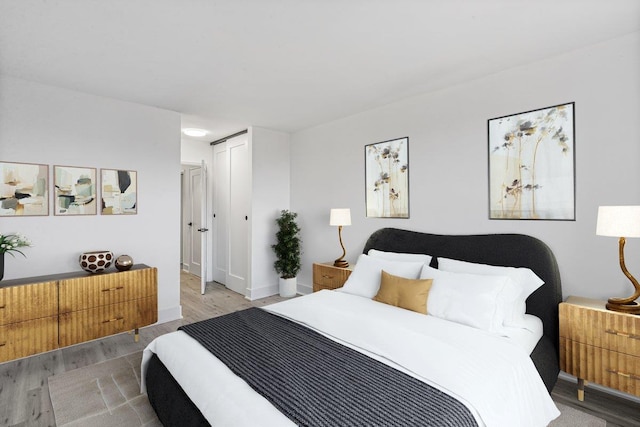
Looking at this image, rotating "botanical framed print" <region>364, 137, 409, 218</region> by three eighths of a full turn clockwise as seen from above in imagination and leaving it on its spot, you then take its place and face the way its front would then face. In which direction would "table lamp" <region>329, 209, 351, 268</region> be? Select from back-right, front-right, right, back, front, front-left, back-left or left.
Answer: left

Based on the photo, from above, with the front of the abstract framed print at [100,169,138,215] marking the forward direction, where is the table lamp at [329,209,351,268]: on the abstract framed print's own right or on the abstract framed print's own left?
on the abstract framed print's own left

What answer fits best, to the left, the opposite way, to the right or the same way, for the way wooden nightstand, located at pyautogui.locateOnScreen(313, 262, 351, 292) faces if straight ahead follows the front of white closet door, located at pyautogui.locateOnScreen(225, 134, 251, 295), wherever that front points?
the same way

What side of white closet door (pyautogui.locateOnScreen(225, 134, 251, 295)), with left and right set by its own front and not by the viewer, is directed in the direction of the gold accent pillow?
left

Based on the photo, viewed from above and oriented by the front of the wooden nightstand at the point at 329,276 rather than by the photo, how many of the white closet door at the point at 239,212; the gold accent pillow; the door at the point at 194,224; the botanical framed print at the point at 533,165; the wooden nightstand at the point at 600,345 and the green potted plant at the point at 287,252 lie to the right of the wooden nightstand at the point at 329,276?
3

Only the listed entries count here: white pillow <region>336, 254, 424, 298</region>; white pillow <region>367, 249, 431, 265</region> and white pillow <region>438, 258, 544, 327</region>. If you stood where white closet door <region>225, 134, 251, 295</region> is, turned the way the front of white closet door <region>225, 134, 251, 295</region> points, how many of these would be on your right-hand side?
0

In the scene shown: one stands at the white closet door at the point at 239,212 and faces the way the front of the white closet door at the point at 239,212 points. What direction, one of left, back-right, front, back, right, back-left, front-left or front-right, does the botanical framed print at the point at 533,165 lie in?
left

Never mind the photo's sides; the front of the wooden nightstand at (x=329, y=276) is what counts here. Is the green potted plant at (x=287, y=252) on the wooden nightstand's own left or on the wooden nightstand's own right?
on the wooden nightstand's own right

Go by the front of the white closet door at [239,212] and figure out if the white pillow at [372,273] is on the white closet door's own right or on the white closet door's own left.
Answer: on the white closet door's own left

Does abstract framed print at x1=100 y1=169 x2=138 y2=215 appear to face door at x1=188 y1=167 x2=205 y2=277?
no

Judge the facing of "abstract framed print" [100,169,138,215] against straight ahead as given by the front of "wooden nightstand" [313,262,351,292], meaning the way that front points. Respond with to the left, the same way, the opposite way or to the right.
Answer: to the left

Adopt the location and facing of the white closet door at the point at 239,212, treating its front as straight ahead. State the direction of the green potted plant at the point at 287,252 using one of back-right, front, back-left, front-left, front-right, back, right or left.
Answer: left

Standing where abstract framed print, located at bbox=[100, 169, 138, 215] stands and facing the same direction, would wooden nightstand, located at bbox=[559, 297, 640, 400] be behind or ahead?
ahead

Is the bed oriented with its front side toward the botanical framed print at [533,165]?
no

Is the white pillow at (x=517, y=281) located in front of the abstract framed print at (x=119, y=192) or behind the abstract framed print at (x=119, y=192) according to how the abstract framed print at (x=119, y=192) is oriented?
in front

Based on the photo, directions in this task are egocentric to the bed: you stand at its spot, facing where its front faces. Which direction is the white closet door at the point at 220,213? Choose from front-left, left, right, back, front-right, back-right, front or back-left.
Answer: right

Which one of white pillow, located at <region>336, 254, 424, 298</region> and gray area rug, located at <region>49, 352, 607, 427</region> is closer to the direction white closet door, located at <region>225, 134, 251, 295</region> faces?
the gray area rug

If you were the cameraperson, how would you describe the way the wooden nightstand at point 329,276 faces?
facing the viewer and to the left of the viewer

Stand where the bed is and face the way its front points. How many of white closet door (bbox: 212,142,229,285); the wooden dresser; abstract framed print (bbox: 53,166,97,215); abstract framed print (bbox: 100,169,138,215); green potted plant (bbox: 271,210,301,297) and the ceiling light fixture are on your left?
0
